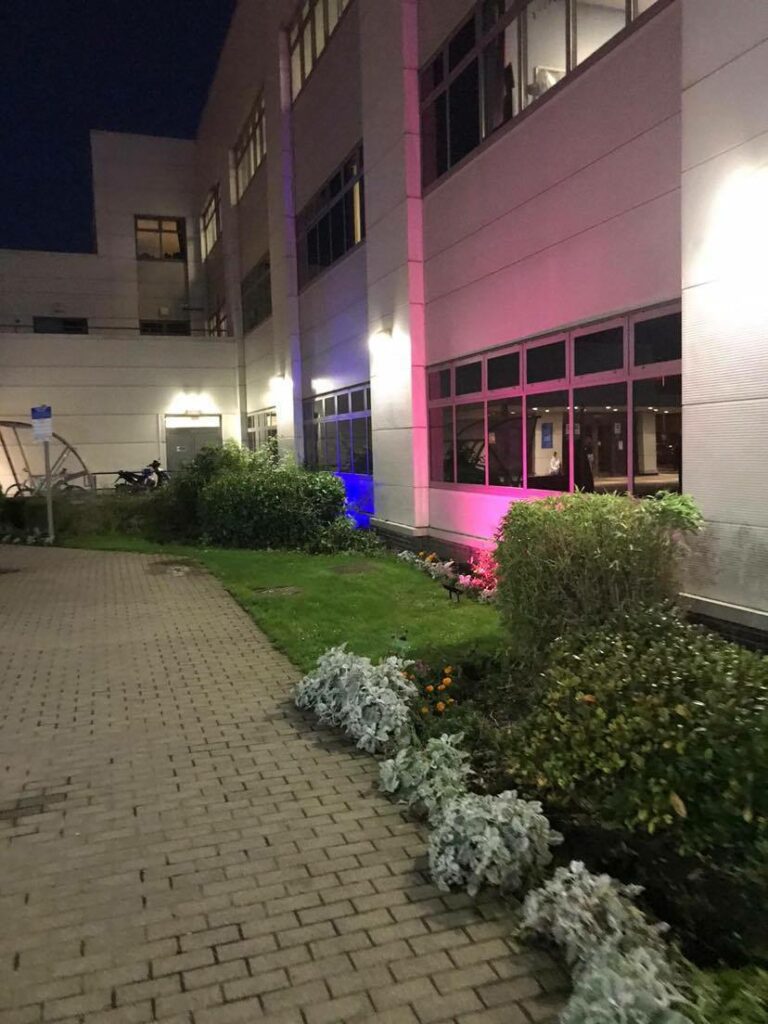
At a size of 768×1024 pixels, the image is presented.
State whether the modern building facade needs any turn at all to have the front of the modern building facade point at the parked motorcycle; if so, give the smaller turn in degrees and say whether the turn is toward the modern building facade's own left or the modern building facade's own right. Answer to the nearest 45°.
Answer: approximately 90° to the modern building facade's own right

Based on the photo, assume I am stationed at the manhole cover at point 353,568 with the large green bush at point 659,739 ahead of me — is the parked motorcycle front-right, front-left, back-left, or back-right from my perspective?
back-right

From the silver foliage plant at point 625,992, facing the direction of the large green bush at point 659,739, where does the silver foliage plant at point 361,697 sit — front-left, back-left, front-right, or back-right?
front-left

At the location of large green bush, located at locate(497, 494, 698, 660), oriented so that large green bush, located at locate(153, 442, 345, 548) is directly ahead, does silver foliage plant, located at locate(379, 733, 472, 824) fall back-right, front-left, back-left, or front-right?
back-left

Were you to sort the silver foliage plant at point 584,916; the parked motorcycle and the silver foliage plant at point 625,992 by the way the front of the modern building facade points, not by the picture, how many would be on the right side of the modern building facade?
1

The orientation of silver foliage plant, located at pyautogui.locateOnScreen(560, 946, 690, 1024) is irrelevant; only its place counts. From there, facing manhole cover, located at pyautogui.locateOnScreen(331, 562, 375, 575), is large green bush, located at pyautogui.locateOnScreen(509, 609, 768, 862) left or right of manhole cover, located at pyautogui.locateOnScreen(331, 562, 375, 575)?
right

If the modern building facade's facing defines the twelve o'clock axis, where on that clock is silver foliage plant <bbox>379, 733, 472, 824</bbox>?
The silver foliage plant is roughly at 11 o'clock from the modern building facade.

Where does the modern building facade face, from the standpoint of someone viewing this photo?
facing the viewer and to the left of the viewer

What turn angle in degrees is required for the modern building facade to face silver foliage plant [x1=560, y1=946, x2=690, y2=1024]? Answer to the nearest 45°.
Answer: approximately 45° to its left
